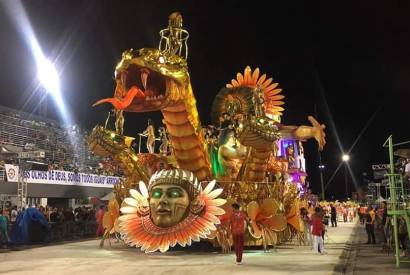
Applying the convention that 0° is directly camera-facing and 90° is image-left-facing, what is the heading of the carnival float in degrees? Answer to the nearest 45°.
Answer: approximately 45°

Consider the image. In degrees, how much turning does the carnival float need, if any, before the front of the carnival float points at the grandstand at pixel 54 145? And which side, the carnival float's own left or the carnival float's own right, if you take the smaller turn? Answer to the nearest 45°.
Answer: approximately 90° to the carnival float's own right

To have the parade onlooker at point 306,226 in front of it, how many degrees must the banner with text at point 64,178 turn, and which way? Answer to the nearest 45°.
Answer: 0° — it already faces them

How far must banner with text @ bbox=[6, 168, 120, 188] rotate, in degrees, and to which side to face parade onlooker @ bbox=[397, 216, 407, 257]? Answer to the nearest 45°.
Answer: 0° — it already faces them

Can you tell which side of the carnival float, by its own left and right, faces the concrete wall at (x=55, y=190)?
right

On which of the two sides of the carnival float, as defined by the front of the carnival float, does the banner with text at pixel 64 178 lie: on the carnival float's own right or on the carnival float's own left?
on the carnival float's own right

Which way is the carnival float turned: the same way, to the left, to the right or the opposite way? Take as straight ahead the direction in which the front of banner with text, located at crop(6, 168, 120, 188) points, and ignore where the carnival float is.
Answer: to the right

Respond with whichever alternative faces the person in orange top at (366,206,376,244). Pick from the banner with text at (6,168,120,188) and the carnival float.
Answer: the banner with text

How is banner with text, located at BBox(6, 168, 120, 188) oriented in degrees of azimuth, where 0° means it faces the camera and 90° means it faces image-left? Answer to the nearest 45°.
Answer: approximately 315°
